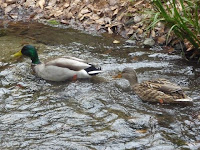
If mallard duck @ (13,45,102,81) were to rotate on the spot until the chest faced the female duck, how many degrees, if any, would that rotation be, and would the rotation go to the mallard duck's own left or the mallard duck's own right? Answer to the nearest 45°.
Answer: approximately 135° to the mallard duck's own left

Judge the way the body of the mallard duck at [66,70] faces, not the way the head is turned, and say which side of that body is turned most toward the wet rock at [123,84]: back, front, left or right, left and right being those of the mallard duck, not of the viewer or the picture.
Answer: back

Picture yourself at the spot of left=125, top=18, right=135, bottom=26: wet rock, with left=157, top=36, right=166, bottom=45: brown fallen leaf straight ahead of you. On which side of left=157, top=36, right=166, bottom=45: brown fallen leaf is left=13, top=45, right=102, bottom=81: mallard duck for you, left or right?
right

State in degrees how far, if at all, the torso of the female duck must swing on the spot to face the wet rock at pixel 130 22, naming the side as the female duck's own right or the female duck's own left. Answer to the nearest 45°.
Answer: approximately 90° to the female duck's own right

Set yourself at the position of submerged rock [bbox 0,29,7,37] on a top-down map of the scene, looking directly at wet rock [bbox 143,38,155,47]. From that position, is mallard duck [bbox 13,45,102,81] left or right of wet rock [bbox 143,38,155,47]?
right

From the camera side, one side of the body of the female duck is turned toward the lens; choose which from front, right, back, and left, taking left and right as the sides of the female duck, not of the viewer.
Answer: left

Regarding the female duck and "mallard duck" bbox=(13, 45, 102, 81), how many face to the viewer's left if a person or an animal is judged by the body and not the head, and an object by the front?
2

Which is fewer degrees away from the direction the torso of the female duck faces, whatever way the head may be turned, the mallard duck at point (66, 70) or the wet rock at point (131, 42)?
the mallard duck

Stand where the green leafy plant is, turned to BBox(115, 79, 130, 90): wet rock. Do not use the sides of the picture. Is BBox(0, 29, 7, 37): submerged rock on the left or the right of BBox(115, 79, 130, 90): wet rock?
right

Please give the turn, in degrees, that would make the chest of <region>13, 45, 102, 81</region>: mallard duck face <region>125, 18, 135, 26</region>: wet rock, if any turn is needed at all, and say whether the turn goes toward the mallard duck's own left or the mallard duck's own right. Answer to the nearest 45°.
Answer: approximately 135° to the mallard duck's own right

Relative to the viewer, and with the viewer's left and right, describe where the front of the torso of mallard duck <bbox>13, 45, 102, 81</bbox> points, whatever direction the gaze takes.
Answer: facing to the left of the viewer

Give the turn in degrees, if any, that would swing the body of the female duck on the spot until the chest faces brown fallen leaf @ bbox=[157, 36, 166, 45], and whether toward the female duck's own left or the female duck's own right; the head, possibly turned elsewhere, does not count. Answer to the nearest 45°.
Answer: approximately 90° to the female duck's own right

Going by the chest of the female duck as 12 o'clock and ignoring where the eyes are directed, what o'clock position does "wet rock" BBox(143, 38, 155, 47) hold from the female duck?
The wet rock is roughly at 3 o'clock from the female duck.
